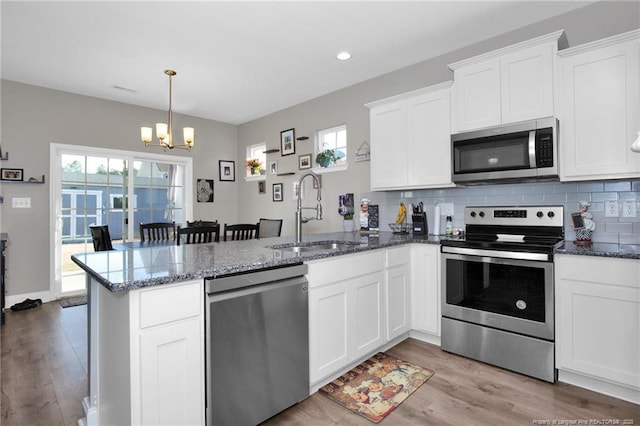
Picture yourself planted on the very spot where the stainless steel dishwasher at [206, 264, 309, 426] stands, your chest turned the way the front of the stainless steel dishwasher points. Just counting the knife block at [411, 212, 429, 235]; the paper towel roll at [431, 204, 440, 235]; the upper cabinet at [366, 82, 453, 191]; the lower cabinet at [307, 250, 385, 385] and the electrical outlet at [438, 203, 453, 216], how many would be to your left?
5

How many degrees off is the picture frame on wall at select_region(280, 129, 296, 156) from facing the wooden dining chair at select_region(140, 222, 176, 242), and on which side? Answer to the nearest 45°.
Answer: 0° — it already faces it

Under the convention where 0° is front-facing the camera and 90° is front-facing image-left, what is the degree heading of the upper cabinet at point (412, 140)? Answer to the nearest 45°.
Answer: approximately 45°

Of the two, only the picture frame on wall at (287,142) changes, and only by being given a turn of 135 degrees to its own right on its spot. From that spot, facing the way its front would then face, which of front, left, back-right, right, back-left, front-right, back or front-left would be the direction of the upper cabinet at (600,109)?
back-right

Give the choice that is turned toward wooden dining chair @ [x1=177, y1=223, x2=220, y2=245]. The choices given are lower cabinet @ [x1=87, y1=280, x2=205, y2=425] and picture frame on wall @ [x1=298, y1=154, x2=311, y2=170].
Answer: the picture frame on wall

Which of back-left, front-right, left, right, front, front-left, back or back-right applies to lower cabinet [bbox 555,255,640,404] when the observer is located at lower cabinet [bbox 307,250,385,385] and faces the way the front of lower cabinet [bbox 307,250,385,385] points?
front-left

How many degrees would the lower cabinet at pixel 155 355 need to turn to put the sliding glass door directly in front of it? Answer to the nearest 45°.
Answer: approximately 135° to its left

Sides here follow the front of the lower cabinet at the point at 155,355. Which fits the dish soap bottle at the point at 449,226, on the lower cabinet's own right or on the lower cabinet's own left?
on the lower cabinet's own left

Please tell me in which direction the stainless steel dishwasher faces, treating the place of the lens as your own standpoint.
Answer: facing the viewer and to the right of the viewer

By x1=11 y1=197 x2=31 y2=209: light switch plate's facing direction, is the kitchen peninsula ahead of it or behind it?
ahead

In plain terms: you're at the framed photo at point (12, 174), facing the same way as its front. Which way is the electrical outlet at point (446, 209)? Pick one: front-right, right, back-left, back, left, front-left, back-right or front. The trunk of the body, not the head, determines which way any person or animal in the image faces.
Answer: front-left

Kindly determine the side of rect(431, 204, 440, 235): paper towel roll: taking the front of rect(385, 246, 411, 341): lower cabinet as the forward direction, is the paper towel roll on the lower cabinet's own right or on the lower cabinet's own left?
on the lower cabinet's own left

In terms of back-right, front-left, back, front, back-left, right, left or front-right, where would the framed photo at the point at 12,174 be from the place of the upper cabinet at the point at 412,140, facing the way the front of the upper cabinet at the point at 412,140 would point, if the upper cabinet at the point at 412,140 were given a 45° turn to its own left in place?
right
